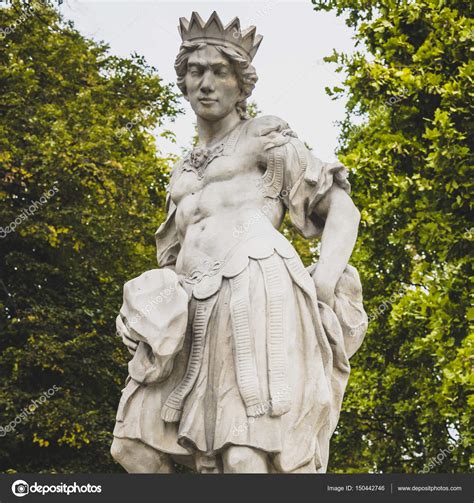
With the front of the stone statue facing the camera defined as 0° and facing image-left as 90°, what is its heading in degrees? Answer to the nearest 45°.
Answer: approximately 45°
